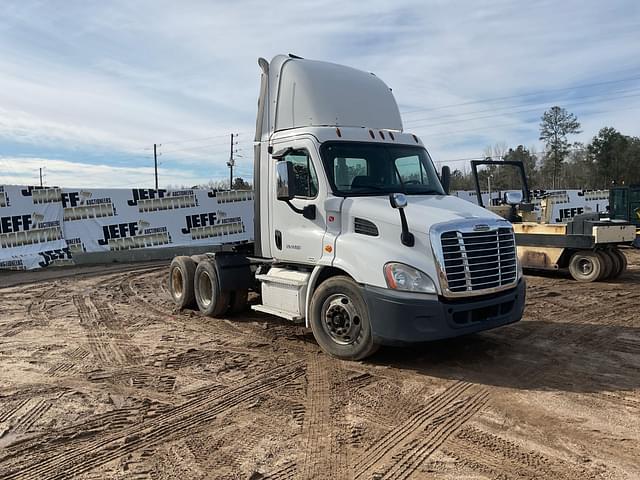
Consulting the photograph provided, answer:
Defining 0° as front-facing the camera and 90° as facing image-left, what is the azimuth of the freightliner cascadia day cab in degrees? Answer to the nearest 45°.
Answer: approximately 315°

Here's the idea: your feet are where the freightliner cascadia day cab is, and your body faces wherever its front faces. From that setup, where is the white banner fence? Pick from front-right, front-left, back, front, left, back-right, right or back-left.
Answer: back

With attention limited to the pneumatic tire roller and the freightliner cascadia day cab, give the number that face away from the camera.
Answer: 0

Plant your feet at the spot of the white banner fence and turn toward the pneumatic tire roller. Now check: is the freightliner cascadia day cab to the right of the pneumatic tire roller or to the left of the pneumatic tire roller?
right

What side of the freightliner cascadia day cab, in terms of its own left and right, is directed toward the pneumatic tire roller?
left
